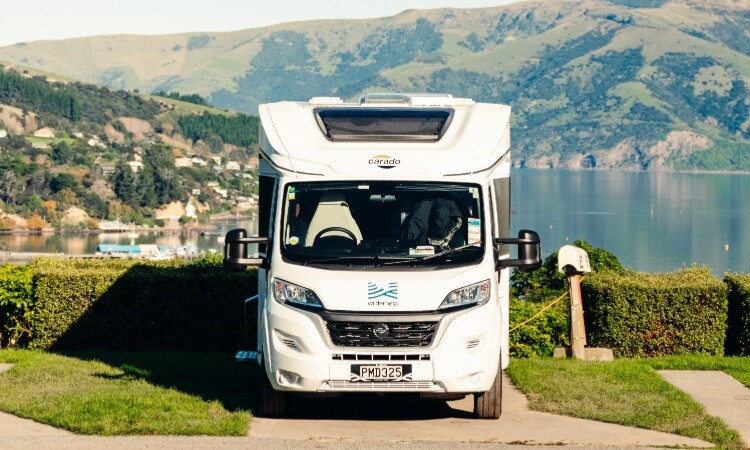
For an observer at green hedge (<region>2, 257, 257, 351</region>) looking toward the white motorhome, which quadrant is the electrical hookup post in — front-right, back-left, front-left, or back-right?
front-left

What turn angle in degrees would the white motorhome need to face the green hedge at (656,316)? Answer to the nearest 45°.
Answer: approximately 135° to its left

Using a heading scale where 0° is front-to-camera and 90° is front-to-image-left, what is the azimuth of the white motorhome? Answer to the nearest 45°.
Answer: approximately 0°

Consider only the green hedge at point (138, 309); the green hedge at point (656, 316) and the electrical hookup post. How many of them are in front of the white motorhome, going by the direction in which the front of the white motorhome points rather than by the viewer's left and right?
0

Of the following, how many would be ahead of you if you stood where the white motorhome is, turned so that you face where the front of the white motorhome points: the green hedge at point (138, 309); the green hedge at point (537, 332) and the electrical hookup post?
0

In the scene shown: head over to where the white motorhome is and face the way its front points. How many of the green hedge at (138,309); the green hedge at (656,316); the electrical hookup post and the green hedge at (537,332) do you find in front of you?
0

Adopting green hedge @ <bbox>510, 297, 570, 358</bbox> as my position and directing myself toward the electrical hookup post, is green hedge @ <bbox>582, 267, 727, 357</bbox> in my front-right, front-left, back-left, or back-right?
front-left

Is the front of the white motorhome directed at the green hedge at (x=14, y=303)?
no

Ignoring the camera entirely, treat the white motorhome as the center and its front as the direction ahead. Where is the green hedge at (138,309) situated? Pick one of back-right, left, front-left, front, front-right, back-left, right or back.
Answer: back-right

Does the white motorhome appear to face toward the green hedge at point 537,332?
no

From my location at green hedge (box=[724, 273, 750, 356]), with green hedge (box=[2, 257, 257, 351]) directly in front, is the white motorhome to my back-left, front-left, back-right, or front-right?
front-left
